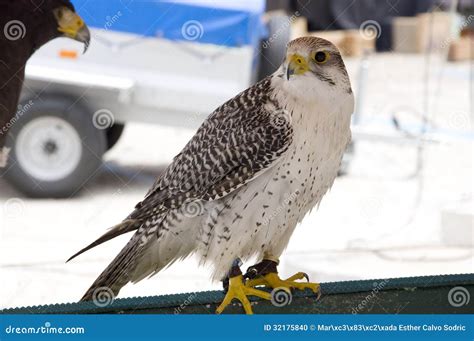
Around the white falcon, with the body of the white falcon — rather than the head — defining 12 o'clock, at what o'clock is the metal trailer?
The metal trailer is roughly at 7 o'clock from the white falcon.

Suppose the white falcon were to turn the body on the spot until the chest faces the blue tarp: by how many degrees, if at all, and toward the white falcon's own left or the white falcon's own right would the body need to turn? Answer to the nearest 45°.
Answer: approximately 135° to the white falcon's own left

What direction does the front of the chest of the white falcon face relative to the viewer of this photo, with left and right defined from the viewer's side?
facing the viewer and to the right of the viewer
